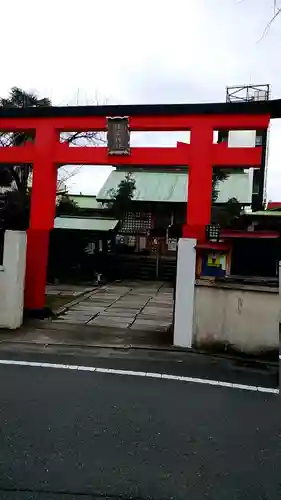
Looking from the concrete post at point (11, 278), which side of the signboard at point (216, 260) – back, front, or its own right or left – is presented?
right

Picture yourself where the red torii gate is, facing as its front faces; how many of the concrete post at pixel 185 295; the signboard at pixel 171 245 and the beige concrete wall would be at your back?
1

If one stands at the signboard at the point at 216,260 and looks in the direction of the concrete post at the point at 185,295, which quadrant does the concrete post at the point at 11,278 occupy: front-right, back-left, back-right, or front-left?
front-right

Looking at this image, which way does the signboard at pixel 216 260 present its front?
toward the camera

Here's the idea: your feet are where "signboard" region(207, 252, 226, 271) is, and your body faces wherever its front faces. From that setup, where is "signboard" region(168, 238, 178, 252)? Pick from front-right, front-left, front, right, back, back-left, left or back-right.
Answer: back

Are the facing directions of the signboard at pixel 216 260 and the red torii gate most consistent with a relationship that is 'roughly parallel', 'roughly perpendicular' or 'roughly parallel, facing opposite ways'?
roughly parallel

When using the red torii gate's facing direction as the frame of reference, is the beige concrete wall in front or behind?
in front

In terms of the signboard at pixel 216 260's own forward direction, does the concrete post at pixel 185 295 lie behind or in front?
in front

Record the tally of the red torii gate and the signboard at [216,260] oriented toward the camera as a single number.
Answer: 2
